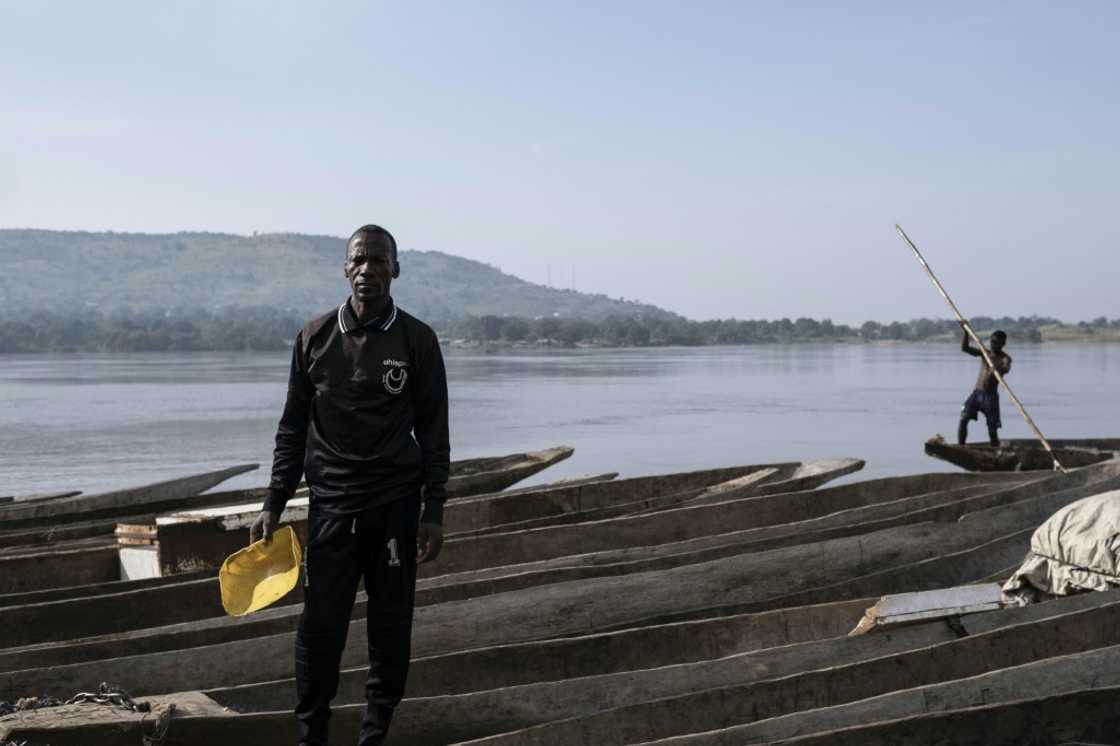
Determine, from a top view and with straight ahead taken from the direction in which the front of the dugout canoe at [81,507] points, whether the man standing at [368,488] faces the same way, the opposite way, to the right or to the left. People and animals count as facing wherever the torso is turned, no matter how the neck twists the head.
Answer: to the right

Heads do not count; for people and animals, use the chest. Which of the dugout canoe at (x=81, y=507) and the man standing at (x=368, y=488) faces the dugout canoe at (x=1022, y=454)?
the dugout canoe at (x=81, y=507)

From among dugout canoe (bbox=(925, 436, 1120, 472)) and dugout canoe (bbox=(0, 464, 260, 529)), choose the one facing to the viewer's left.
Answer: dugout canoe (bbox=(925, 436, 1120, 472))

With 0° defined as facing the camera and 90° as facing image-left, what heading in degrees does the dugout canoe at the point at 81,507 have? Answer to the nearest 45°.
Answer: approximately 270°

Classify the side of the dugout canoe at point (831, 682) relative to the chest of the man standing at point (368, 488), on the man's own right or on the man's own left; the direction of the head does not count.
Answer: on the man's own left

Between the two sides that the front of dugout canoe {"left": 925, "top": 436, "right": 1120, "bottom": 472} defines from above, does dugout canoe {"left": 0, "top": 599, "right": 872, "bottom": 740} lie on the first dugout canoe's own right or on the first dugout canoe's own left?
on the first dugout canoe's own left

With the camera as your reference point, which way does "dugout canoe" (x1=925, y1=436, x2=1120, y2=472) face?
facing to the left of the viewer

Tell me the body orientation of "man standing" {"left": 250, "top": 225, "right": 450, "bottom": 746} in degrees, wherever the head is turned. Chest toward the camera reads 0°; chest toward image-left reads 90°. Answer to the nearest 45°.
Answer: approximately 0°

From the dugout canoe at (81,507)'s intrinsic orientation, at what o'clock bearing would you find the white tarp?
The white tarp is roughly at 2 o'clock from the dugout canoe.

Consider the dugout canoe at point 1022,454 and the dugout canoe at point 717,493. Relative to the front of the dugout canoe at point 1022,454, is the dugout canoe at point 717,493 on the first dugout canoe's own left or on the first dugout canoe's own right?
on the first dugout canoe's own left

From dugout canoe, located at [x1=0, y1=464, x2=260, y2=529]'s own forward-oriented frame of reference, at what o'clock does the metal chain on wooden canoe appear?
The metal chain on wooden canoe is roughly at 3 o'clock from the dugout canoe.
